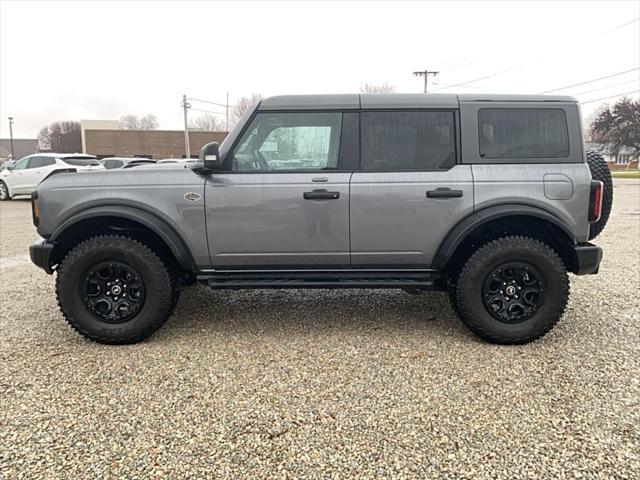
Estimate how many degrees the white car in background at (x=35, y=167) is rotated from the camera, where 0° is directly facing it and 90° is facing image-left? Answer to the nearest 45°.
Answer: approximately 135°

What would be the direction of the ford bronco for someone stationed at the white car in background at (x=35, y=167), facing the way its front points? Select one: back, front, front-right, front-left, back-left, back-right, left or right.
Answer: back-left

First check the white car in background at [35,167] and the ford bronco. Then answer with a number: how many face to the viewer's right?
0

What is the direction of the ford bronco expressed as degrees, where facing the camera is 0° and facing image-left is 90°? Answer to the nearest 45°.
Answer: approximately 90°

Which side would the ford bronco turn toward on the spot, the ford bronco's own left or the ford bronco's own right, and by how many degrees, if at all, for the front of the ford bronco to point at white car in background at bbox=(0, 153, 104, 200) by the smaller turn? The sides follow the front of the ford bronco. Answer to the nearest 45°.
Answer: approximately 45° to the ford bronco's own right
